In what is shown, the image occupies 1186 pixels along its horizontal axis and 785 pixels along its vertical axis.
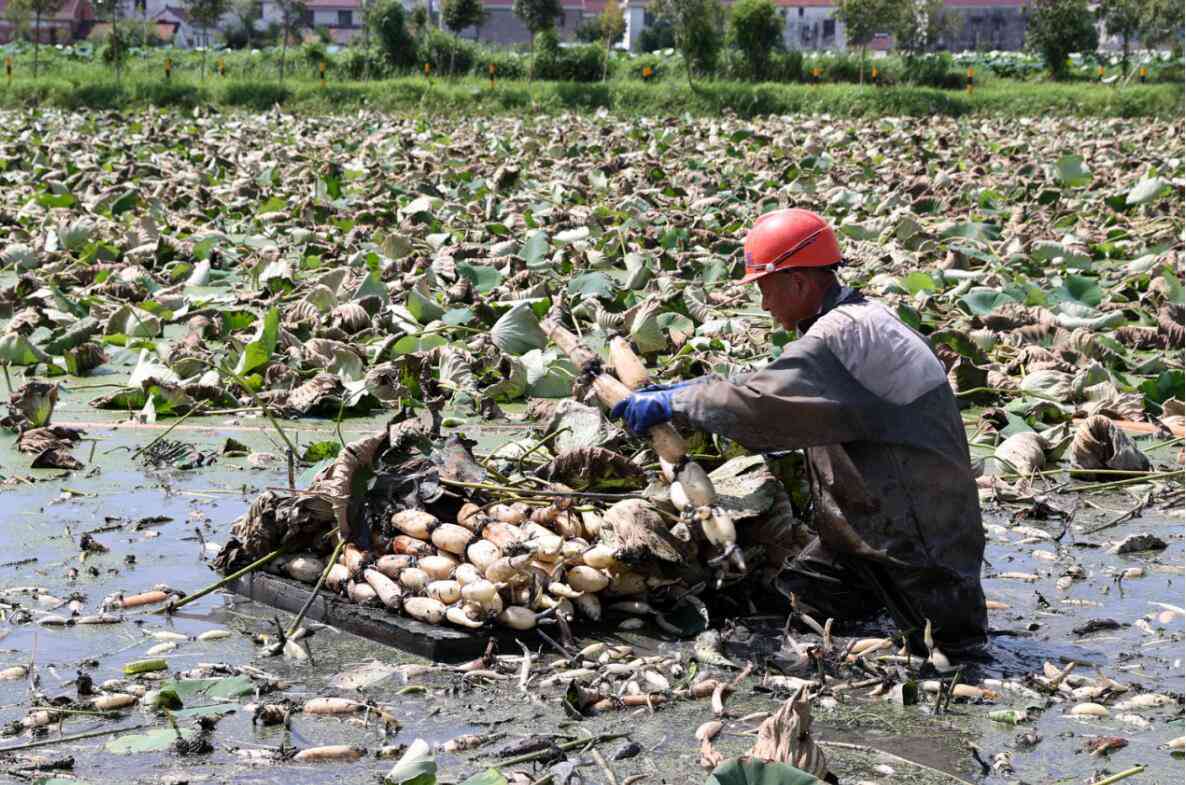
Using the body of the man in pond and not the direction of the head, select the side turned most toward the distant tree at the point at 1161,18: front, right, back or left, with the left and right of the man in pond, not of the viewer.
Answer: right

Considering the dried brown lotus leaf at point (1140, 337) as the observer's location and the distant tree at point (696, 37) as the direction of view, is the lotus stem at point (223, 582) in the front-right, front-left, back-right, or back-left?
back-left

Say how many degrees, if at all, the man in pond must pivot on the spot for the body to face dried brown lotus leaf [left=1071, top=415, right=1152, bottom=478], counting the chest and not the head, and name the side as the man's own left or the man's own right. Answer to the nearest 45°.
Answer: approximately 135° to the man's own right

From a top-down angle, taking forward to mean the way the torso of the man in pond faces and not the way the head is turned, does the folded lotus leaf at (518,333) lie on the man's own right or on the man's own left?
on the man's own right

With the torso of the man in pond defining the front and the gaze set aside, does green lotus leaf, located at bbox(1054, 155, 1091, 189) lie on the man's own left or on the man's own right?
on the man's own right

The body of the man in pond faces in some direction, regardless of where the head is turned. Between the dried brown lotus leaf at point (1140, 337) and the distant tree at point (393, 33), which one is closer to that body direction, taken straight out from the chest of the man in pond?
the distant tree

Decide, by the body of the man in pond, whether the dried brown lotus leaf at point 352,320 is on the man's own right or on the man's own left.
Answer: on the man's own right

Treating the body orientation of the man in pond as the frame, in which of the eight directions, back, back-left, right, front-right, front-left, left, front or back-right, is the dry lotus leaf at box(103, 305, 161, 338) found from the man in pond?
front-right

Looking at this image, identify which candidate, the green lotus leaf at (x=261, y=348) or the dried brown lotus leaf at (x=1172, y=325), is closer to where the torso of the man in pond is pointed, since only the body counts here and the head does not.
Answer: the green lotus leaf

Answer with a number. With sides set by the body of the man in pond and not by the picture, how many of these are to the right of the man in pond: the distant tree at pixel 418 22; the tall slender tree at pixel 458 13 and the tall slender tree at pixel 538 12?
3

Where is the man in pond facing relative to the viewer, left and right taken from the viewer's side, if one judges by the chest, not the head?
facing to the left of the viewer

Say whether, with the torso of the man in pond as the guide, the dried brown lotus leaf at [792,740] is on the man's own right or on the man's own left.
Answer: on the man's own left

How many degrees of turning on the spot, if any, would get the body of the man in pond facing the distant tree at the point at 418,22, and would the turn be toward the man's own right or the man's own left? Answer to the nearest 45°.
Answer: approximately 90° to the man's own right

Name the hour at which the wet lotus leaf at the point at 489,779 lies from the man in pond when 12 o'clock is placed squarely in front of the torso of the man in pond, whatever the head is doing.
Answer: The wet lotus leaf is roughly at 10 o'clock from the man in pond.

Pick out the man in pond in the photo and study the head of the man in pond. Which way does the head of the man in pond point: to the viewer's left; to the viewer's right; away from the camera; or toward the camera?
to the viewer's left
